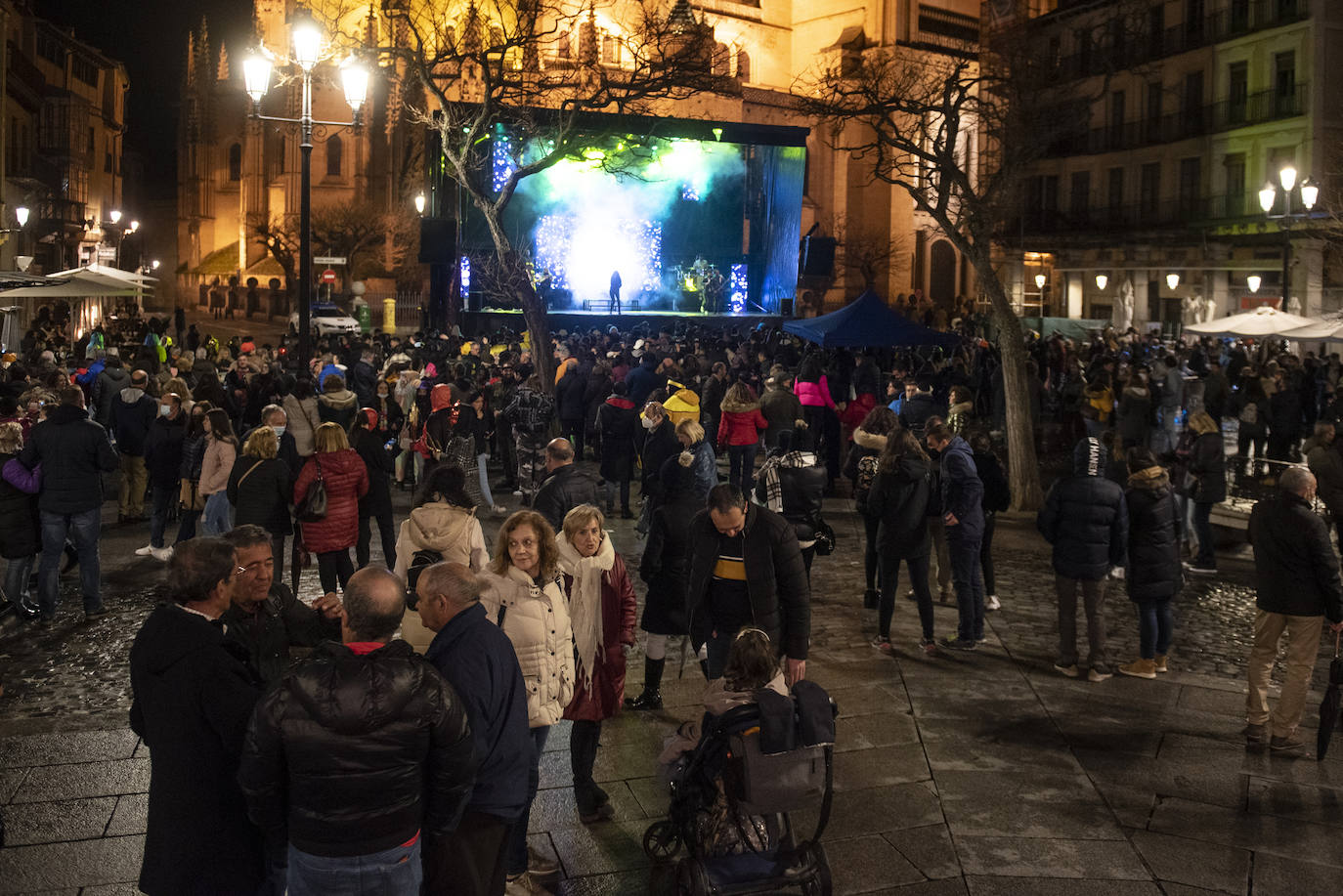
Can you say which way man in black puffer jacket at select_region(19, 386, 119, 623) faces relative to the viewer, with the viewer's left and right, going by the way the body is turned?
facing away from the viewer

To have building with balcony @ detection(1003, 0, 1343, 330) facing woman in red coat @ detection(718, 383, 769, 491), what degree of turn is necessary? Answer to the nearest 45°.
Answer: approximately 45° to its left

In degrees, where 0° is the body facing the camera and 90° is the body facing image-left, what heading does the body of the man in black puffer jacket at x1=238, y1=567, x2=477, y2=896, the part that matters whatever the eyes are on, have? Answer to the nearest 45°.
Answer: approximately 180°

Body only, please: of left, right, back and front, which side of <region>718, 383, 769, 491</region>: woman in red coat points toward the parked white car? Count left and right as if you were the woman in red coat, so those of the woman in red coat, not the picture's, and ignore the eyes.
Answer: front

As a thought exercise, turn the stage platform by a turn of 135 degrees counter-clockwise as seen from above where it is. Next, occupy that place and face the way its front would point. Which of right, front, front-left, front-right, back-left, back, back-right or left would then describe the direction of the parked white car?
left

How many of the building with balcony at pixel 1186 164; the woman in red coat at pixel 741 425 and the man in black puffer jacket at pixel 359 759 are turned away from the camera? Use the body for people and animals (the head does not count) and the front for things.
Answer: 2

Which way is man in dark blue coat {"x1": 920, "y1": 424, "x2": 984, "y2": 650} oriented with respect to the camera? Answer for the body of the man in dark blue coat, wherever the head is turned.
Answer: to the viewer's left

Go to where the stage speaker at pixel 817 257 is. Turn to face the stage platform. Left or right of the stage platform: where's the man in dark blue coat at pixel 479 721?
left

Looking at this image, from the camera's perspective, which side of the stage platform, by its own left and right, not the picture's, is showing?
front

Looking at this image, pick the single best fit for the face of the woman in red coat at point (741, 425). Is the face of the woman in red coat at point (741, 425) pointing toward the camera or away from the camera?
away from the camera

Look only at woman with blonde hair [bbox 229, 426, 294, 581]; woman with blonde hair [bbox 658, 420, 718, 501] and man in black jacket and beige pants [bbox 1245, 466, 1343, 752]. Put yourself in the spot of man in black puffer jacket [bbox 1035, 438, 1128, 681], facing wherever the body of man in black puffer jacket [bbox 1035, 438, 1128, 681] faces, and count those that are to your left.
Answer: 2

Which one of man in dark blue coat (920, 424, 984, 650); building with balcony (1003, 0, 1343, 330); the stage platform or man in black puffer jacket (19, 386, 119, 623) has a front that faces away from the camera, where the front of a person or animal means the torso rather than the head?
the man in black puffer jacket

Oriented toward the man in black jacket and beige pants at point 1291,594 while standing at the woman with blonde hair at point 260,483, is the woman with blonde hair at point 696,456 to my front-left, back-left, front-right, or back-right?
front-left

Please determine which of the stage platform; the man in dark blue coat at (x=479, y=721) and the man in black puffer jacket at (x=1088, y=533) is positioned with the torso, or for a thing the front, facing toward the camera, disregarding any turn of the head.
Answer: the stage platform

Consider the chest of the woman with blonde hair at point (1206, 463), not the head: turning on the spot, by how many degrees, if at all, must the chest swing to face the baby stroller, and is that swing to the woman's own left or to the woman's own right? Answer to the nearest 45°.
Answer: approximately 90° to the woman's own left

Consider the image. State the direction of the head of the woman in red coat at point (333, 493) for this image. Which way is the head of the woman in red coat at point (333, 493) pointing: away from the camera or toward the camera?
away from the camera

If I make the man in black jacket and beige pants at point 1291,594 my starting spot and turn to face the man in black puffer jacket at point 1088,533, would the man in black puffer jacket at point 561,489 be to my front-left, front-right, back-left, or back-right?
front-left
